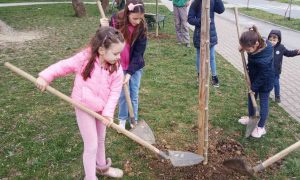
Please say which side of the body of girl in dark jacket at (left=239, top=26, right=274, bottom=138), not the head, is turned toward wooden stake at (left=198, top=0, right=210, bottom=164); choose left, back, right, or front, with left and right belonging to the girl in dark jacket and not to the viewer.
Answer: front

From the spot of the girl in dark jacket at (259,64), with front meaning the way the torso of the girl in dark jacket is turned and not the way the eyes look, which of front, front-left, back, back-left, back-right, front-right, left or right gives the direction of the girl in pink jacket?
front

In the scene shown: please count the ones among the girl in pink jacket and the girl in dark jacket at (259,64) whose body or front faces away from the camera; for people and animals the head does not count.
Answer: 0

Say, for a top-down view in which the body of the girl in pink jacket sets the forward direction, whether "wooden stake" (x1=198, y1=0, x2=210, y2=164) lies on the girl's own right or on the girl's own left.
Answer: on the girl's own left

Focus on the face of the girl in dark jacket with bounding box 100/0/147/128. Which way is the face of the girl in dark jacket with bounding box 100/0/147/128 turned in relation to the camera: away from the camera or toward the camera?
toward the camera

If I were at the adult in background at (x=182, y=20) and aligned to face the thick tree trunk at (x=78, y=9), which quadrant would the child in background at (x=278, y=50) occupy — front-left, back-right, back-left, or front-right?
back-left

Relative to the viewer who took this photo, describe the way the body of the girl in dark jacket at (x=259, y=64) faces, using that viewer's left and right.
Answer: facing the viewer and to the left of the viewer

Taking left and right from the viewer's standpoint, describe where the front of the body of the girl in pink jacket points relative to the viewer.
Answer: facing the viewer and to the right of the viewer

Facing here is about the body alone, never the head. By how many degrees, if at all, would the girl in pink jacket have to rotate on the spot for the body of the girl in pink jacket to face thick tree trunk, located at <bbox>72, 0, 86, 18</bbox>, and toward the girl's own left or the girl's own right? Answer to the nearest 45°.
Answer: approximately 135° to the girl's own left

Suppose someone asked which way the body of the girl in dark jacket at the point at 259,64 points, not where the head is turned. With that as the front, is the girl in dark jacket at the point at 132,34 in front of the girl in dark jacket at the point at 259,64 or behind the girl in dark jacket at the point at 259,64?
in front

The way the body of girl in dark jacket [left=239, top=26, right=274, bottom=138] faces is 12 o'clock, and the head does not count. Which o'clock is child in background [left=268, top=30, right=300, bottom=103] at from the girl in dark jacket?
The child in background is roughly at 5 o'clock from the girl in dark jacket.
